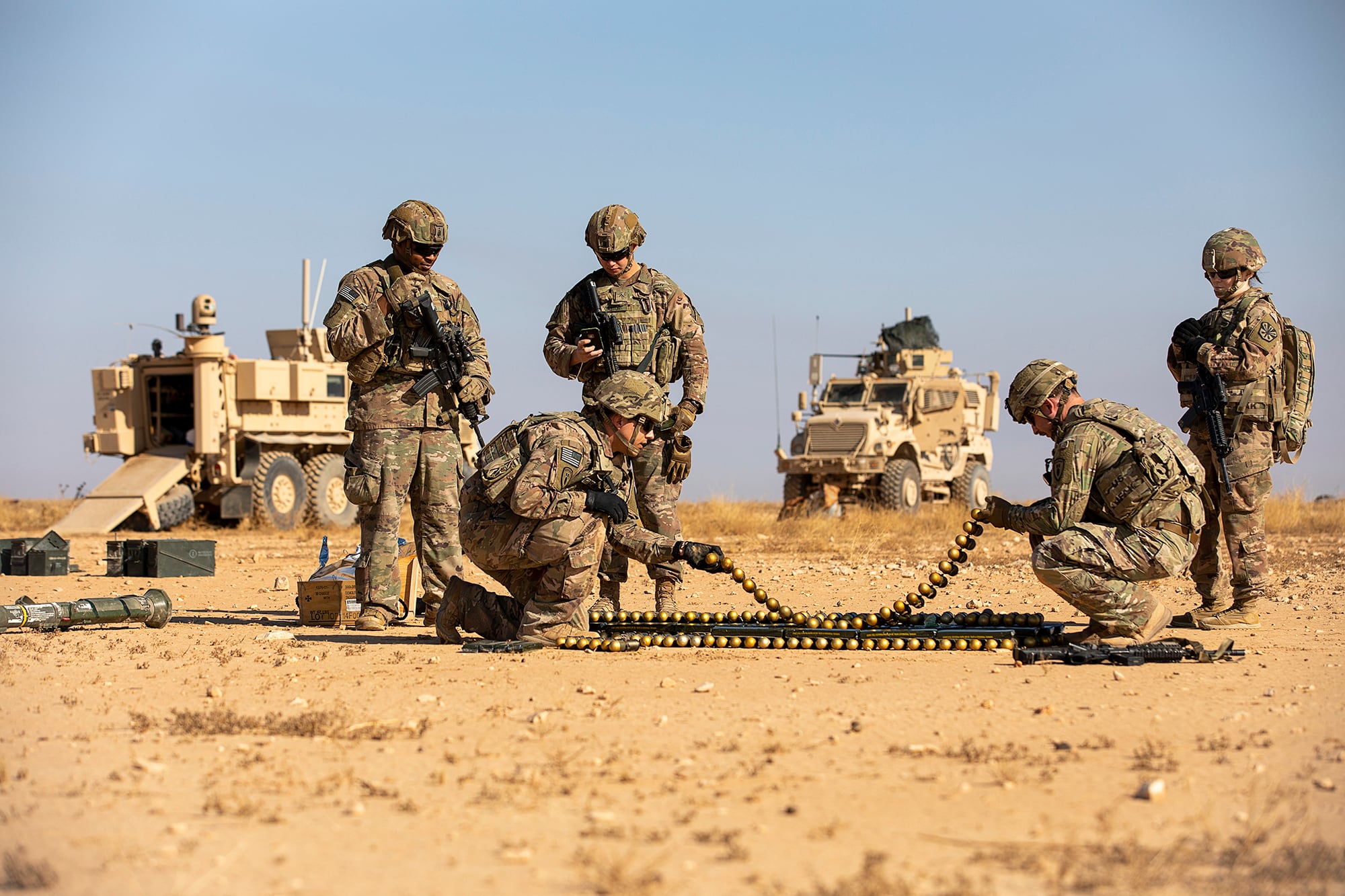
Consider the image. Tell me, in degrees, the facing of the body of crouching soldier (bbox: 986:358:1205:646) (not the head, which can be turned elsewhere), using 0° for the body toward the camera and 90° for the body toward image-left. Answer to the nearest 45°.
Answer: approximately 90°

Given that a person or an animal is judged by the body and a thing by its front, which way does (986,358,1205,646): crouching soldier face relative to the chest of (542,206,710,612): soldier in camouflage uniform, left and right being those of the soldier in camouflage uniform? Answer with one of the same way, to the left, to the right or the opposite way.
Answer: to the right

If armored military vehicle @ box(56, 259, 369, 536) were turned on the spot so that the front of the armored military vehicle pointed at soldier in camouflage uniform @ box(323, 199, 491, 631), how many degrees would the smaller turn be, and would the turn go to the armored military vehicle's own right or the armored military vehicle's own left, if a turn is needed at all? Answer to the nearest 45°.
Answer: approximately 135° to the armored military vehicle's own right

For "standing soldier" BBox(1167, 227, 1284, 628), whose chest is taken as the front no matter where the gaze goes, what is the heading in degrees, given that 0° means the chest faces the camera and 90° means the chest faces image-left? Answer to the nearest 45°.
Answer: approximately 45°

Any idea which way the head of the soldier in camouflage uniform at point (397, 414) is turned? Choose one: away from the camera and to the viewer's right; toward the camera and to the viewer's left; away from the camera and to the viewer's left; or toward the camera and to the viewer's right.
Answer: toward the camera and to the viewer's right

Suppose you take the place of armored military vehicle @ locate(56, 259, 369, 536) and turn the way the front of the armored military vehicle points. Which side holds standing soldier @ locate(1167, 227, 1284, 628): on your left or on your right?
on your right

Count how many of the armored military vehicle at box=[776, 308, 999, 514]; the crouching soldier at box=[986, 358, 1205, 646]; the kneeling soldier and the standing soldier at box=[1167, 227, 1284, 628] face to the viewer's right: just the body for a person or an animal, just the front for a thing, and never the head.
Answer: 1

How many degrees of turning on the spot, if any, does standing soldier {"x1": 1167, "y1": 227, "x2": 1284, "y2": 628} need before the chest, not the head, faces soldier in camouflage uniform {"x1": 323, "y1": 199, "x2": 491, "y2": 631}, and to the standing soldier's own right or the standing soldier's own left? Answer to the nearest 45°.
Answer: approximately 45° to the standing soldier's own right

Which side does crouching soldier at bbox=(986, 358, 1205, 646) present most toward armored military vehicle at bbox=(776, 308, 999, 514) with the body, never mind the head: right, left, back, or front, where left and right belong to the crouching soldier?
right

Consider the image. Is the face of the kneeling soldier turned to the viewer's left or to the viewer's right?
to the viewer's right

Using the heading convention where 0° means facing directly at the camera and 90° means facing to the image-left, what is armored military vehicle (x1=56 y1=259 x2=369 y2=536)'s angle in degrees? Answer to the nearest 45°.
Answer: approximately 225°

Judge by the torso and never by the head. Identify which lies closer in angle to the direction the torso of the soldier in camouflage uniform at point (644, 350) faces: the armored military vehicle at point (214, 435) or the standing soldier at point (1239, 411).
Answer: the standing soldier

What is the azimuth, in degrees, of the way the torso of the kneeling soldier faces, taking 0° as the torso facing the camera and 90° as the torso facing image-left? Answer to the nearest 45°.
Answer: approximately 270°
